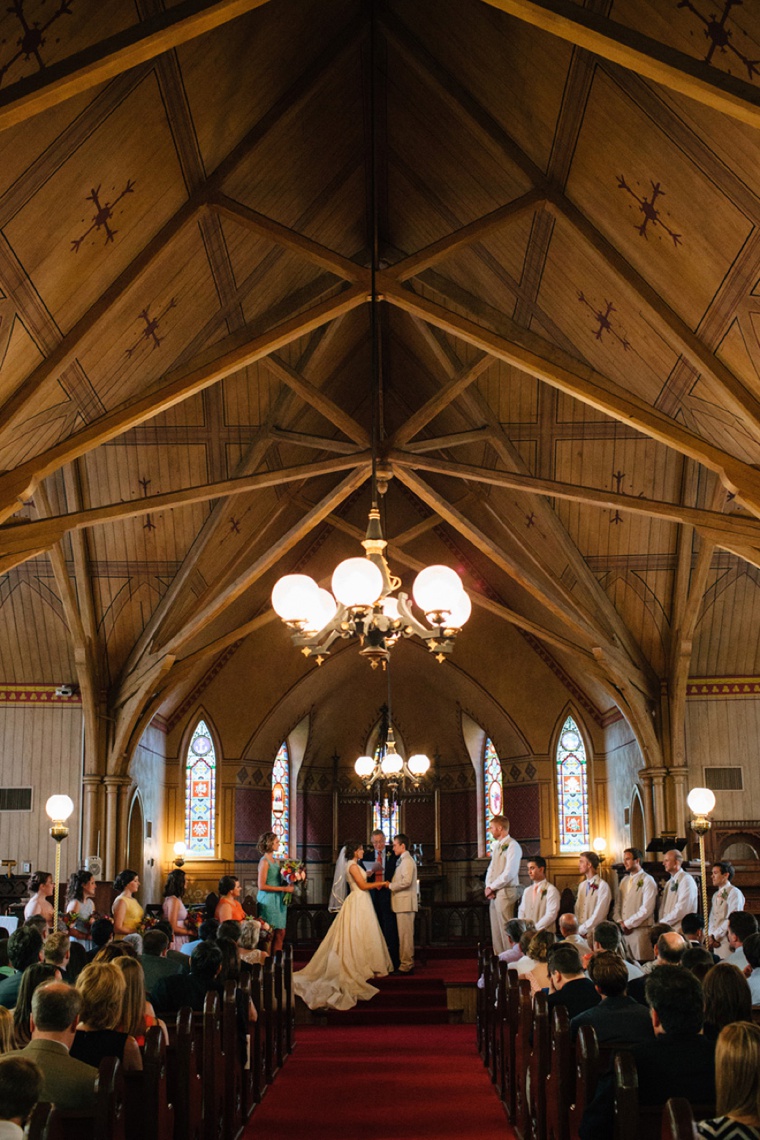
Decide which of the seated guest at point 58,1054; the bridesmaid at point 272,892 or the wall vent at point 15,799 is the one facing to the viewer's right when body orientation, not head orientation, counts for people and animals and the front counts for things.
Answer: the bridesmaid

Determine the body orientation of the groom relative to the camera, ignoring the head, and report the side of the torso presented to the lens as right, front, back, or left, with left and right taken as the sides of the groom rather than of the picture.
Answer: left

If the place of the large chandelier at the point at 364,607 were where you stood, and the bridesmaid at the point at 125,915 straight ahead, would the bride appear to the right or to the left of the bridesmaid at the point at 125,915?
right

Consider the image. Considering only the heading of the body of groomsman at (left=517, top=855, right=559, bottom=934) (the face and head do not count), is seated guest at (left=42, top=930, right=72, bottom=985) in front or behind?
in front

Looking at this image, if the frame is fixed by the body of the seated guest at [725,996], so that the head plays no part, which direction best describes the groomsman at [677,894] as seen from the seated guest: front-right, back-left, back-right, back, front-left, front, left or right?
front

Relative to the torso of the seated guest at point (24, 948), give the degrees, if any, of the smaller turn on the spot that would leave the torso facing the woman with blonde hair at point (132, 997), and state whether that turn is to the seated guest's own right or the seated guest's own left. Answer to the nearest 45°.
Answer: approximately 135° to the seated guest's own right

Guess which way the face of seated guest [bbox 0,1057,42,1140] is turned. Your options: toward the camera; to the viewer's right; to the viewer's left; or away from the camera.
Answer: away from the camera

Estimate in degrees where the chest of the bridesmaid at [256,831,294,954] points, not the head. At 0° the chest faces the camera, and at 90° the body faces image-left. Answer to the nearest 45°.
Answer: approximately 270°

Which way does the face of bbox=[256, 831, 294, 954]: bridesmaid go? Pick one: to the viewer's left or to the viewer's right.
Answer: to the viewer's right

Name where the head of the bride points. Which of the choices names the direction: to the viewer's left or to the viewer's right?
to the viewer's right

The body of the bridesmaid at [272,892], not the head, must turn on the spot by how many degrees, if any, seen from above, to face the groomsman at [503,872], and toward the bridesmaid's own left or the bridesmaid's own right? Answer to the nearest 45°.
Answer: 0° — they already face them

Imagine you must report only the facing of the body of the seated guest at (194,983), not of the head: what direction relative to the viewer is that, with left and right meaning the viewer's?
facing away from the viewer and to the right of the viewer

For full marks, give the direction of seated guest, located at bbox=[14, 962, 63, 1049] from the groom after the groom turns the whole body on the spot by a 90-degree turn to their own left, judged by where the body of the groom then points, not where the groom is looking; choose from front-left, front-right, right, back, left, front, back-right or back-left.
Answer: front

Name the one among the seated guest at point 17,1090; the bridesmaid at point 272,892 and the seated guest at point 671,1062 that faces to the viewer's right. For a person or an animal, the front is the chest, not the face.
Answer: the bridesmaid

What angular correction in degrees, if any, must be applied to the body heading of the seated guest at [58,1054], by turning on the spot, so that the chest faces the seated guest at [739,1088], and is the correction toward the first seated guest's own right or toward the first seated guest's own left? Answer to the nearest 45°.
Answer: approximately 135° to the first seated guest's own right

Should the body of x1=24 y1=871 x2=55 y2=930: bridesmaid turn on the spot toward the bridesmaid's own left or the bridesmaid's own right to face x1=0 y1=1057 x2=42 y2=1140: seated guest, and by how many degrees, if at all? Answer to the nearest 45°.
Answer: approximately 90° to the bridesmaid's own right

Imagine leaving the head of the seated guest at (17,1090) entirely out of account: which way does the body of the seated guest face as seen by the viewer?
away from the camera

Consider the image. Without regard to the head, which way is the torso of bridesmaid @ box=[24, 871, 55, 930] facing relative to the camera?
to the viewer's right

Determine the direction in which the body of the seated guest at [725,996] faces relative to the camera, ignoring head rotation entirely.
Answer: away from the camera

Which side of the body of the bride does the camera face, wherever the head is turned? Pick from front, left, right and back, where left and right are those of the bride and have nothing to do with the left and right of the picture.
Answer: right
